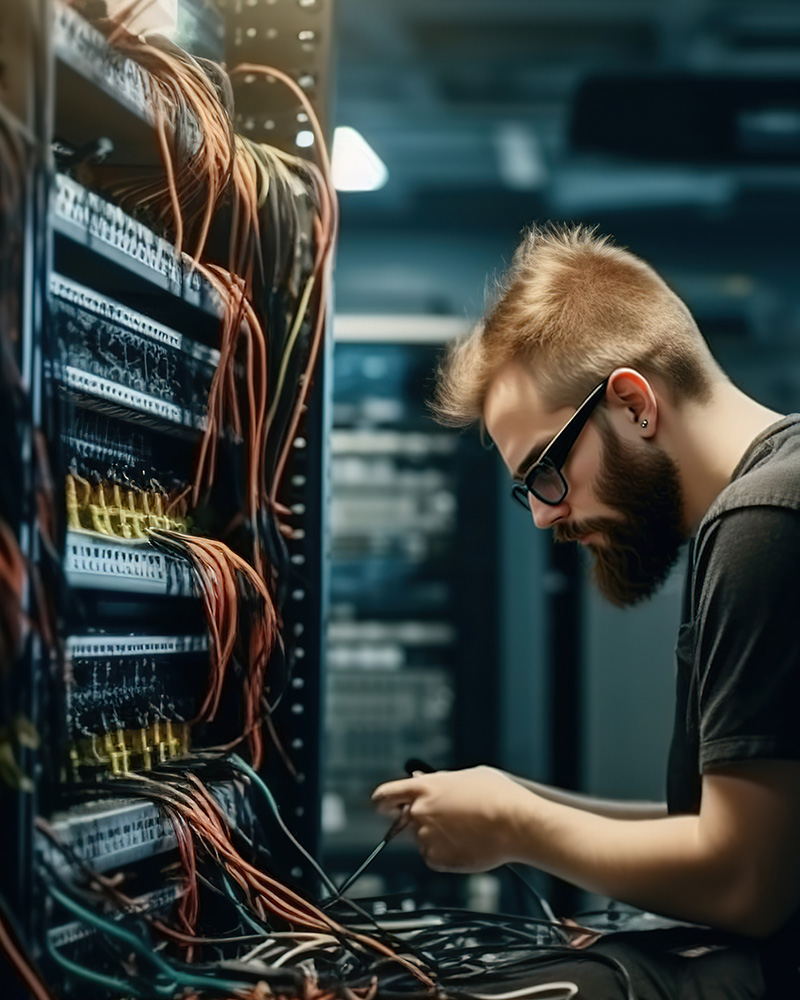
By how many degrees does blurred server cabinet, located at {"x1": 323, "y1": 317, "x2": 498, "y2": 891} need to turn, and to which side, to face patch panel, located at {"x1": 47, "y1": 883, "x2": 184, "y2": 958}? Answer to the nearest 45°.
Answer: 0° — it already faces it

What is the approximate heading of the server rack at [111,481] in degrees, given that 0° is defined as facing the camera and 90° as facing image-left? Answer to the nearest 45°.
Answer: approximately 315°

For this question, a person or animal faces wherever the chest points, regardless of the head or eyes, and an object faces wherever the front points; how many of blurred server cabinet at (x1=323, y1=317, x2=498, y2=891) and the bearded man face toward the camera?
1

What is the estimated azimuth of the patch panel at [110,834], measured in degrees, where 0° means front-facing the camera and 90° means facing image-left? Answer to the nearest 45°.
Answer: approximately 315°

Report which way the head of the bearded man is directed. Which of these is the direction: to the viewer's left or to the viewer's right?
to the viewer's left

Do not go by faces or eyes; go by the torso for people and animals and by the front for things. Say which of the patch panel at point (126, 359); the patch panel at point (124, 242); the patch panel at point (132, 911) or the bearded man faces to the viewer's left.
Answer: the bearded man

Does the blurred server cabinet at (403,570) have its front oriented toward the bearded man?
yes
